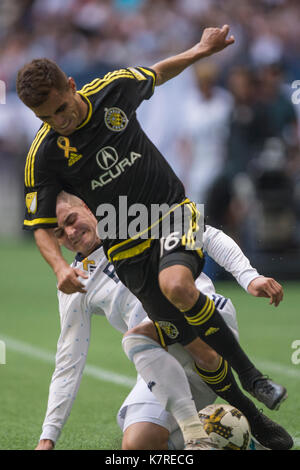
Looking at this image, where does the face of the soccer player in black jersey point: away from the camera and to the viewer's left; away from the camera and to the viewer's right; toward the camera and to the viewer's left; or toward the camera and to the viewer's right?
toward the camera and to the viewer's left

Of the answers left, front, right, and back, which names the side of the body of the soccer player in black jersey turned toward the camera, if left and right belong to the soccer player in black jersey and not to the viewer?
front
